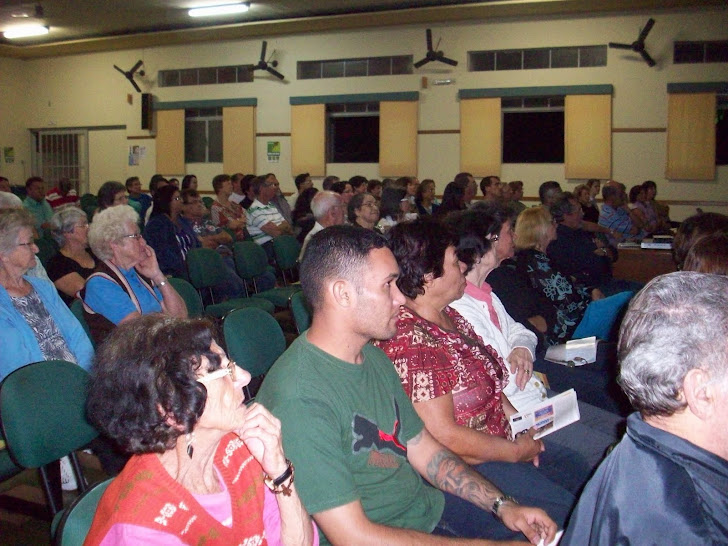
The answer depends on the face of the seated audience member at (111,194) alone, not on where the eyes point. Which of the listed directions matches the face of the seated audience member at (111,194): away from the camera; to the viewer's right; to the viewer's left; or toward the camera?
to the viewer's right

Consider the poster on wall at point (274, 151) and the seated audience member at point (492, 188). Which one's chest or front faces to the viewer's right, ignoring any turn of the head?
the seated audience member

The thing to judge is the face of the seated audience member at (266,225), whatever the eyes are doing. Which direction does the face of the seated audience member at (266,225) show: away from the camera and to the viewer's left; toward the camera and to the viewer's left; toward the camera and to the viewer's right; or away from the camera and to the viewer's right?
toward the camera and to the viewer's right

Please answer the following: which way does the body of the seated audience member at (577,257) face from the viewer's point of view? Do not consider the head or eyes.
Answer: to the viewer's right

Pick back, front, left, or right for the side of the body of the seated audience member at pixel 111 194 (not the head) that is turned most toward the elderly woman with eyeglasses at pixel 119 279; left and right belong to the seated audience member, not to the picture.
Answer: right

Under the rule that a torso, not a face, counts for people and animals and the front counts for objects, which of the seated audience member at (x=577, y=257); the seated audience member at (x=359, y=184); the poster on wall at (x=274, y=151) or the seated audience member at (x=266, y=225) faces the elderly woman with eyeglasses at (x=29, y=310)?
the poster on wall

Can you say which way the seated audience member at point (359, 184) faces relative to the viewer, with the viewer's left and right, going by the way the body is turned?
facing to the right of the viewer
